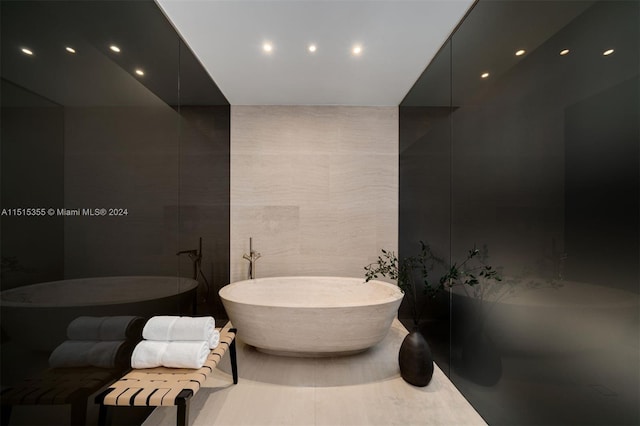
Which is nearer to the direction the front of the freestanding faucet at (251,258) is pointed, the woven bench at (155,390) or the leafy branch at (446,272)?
the woven bench

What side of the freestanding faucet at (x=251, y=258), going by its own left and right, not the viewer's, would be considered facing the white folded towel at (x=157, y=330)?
front

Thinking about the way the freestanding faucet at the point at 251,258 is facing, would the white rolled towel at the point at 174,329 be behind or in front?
in front

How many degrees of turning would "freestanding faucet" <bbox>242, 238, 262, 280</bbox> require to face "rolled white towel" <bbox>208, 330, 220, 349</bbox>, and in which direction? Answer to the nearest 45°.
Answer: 0° — it already faces it

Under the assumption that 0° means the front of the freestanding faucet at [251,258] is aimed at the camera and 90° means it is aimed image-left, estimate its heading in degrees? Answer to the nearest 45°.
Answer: approximately 0°

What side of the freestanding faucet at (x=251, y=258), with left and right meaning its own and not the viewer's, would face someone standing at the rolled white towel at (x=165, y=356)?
front

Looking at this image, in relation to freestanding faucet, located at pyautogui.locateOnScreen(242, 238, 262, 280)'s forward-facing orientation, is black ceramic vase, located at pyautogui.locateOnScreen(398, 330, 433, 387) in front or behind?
in front

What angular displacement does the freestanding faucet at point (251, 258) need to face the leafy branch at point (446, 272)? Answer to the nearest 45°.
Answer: approximately 45° to its left
